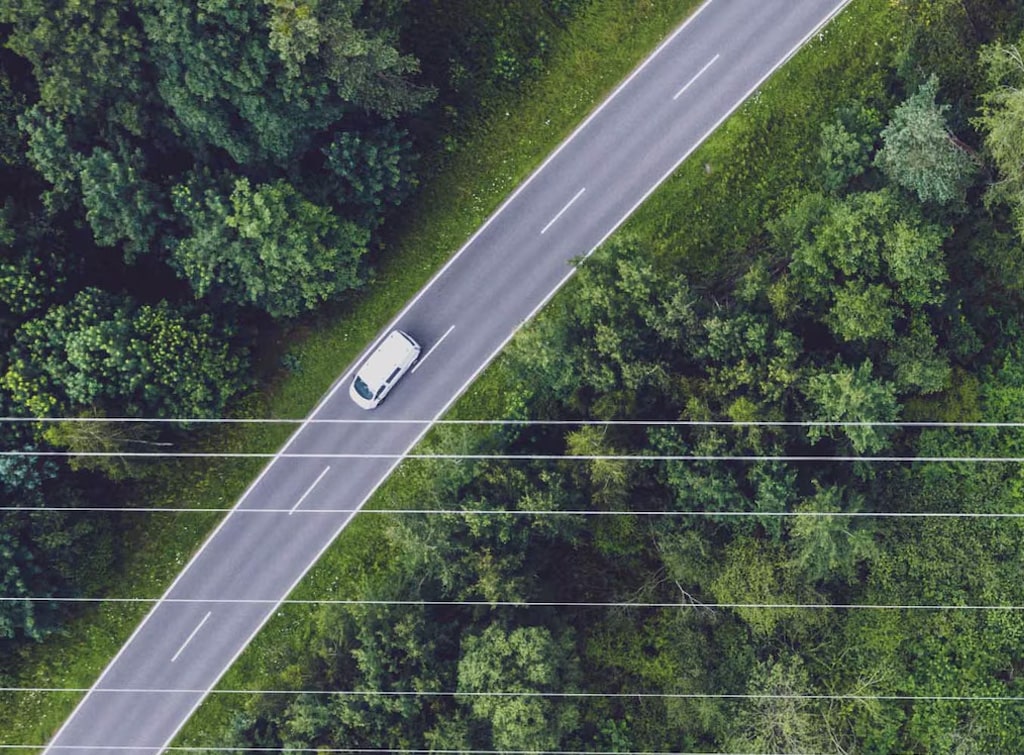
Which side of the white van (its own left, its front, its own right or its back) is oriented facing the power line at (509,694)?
left

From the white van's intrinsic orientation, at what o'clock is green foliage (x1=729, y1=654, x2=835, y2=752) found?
The green foliage is roughly at 8 o'clock from the white van.

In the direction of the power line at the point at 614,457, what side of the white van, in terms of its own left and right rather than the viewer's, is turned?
left

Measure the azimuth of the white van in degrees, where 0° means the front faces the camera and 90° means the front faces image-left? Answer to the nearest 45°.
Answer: approximately 45°

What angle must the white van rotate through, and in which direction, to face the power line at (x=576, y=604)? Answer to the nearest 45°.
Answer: approximately 135° to its left
